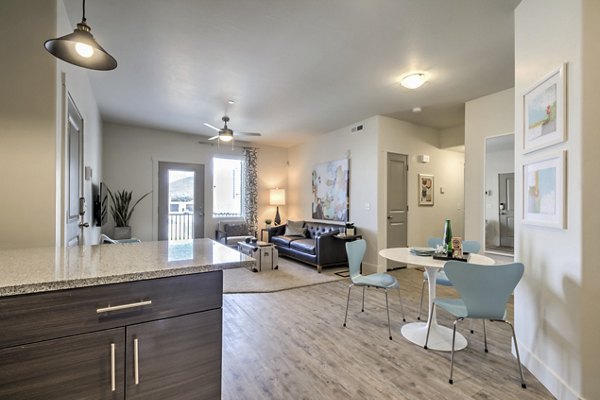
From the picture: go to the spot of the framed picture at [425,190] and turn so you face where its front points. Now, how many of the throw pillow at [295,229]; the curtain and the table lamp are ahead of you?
0

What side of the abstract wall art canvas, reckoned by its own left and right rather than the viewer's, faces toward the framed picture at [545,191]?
left

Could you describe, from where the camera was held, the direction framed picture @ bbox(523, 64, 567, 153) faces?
facing the viewer and to the left of the viewer

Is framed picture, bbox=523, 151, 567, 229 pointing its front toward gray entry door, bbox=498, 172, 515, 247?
no

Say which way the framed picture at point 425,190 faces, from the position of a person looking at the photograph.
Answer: facing the viewer and to the right of the viewer

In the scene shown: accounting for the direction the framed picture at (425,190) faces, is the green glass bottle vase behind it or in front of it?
in front

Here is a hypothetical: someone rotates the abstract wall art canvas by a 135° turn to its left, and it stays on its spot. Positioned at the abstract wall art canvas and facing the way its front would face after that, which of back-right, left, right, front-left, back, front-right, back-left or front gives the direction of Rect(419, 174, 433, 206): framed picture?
front

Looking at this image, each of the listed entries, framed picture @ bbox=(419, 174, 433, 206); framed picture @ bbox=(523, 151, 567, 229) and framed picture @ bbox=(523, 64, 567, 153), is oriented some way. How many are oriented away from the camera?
0

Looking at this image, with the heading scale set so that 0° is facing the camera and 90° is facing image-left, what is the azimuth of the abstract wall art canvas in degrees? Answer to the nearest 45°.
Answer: approximately 45°

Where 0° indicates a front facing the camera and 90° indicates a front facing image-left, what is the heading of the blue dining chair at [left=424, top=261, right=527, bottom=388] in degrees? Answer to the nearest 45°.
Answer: approximately 135°

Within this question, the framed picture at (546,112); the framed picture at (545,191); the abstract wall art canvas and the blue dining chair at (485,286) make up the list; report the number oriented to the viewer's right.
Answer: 0

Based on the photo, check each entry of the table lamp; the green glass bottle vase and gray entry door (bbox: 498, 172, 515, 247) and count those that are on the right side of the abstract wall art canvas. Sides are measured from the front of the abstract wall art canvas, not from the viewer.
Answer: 1

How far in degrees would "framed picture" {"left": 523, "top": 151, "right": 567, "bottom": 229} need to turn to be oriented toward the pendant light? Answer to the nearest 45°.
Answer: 0° — it already faces it

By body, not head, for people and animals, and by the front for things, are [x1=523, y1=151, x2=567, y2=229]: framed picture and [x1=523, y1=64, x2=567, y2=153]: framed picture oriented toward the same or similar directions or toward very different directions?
same or similar directions
